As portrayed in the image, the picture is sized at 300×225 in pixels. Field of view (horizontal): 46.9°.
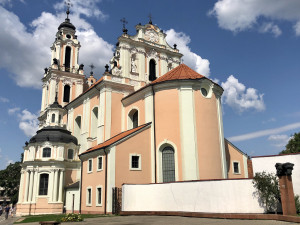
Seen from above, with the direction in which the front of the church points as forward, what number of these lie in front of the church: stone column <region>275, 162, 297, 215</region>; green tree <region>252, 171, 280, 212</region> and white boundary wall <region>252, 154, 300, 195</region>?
0

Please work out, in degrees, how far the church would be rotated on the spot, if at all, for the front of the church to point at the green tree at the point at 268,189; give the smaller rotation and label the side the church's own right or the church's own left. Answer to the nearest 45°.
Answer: approximately 180°

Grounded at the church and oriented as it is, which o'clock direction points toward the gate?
The gate is roughly at 8 o'clock from the church.

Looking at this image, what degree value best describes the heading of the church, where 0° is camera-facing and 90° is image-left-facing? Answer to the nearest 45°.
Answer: approximately 135°

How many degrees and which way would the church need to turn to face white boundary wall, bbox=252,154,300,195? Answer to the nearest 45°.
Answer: approximately 180°

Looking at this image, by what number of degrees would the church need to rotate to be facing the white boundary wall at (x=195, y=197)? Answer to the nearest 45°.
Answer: approximately 135° to its left

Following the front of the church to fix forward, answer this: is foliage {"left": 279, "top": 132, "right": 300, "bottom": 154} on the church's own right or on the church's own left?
on the church's own right

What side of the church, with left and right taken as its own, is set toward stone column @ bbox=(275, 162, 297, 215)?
back
